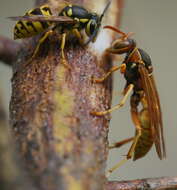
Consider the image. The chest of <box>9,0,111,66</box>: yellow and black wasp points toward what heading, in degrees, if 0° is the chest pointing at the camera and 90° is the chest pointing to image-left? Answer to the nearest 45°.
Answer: approximately 270°

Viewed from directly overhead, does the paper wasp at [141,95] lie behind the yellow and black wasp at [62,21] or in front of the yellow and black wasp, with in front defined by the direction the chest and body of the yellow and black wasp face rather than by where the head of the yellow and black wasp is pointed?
in front
